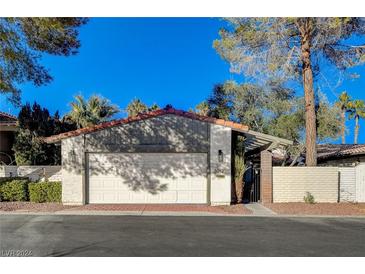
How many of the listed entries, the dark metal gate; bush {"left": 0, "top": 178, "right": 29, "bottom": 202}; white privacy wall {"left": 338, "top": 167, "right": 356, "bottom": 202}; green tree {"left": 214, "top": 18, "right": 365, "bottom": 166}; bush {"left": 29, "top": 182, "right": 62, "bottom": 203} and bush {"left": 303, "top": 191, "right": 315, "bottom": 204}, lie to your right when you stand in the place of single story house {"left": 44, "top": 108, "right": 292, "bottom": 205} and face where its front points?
2

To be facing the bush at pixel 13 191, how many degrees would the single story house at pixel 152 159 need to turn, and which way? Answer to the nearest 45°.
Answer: approximately 90° to its right

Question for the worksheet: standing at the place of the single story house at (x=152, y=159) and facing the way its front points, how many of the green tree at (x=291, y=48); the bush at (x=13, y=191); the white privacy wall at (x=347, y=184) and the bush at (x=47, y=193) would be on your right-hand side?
2

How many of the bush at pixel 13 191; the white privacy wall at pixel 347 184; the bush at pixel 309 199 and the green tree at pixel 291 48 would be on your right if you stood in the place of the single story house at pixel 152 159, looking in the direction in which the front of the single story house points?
1

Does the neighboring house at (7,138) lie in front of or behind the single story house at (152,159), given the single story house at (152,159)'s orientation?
behind

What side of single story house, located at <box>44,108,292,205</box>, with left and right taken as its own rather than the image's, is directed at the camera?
front

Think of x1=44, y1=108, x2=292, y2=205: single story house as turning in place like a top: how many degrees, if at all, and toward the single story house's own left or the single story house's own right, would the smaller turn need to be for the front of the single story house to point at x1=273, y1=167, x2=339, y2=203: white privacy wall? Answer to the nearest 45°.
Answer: approximately 90° to the single story house's own left

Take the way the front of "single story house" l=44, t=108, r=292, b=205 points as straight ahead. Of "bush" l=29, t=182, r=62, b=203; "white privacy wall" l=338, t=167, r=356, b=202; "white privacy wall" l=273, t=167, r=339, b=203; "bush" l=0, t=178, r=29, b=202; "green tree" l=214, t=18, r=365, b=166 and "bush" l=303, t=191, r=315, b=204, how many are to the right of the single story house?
2

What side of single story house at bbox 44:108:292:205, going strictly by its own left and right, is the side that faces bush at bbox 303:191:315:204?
left

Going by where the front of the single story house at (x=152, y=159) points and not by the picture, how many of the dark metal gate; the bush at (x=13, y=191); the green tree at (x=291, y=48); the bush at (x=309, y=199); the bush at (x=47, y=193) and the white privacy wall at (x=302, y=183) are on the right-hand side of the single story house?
2

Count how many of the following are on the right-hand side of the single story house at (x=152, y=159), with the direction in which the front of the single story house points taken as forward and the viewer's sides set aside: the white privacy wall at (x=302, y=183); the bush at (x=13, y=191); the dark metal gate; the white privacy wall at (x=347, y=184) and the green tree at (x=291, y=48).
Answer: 1

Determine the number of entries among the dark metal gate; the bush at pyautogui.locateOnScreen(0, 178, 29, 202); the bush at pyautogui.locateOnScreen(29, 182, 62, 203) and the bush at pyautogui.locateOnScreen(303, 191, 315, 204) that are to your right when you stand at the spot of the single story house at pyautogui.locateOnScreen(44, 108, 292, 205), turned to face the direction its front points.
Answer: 2

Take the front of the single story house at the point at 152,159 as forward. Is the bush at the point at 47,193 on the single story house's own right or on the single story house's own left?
on the single story house's own right
